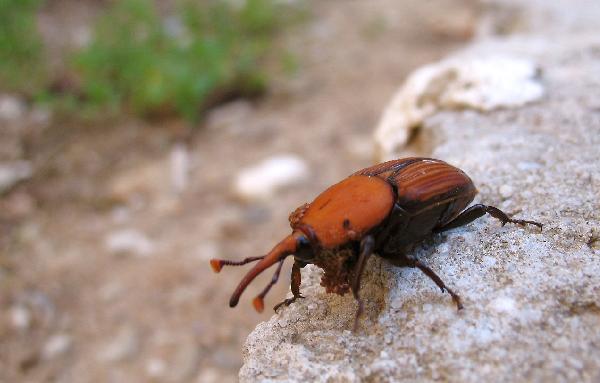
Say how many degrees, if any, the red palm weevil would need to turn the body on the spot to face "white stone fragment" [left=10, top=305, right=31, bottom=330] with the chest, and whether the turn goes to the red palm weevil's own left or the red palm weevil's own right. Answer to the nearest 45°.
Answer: approximately 90° to the red palm weevil's own right

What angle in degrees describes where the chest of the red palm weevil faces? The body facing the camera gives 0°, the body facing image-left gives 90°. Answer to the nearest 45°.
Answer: approximately 45°

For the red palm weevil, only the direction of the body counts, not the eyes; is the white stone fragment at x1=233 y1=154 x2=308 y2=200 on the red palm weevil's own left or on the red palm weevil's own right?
on the red palm weevil's own right

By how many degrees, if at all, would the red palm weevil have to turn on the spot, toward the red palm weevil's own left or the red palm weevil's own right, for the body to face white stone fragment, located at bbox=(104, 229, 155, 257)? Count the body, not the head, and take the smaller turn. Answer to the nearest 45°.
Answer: approximately 90° to the red palm weevil's own right

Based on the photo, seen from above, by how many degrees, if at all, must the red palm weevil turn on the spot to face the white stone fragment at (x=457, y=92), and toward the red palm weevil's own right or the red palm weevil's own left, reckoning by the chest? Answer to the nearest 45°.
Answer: approximately 180°
